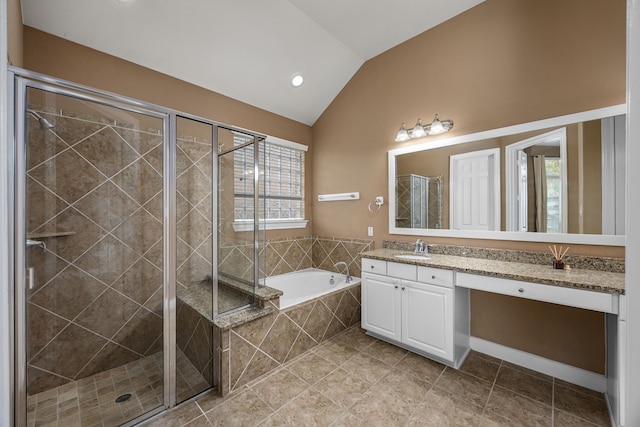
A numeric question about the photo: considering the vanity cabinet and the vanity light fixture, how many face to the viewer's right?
0

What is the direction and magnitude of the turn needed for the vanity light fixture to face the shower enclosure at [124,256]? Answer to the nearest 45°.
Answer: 0° — it already faces it

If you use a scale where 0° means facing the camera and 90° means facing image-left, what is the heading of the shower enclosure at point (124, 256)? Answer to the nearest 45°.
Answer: approximately 315°

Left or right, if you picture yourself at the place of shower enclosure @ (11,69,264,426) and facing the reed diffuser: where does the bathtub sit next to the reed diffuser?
left

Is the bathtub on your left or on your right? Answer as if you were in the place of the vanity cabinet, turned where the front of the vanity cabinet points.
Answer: on your right

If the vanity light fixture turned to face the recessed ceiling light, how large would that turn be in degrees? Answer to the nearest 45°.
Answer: approximately 45° to its right

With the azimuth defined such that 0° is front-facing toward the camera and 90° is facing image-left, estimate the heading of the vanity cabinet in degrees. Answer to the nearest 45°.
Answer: approximately 45°

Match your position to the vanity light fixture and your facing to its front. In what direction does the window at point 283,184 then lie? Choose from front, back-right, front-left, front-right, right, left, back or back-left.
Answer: front-right
